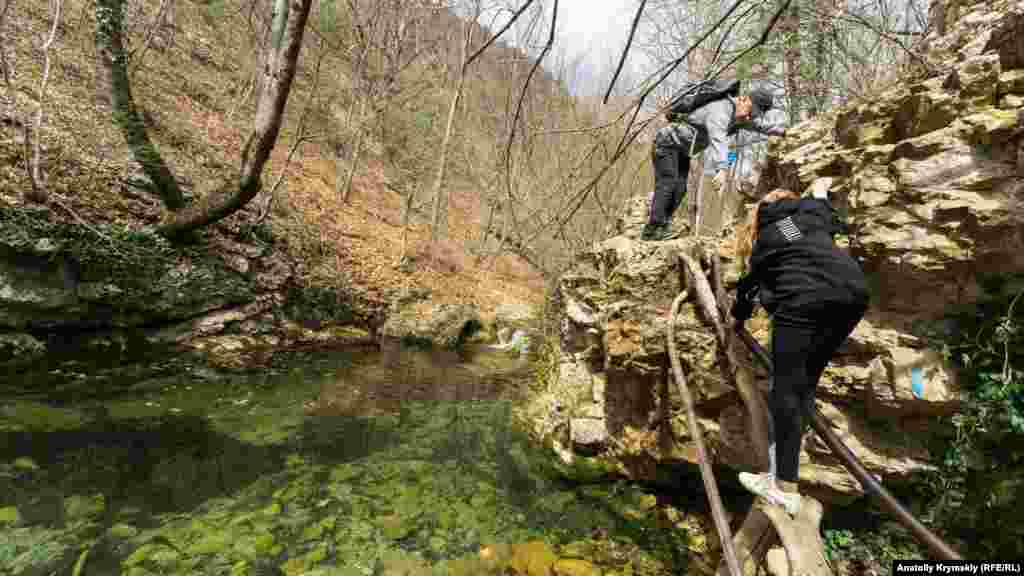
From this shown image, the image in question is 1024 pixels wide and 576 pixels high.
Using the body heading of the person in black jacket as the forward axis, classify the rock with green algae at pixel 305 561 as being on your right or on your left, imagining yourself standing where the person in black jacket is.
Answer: on your left

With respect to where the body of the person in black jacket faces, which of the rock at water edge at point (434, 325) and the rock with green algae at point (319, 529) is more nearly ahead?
the rock at water edge
